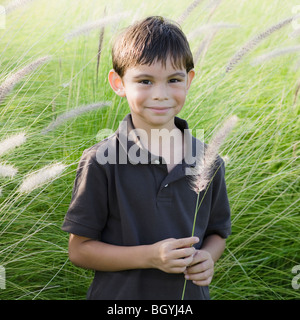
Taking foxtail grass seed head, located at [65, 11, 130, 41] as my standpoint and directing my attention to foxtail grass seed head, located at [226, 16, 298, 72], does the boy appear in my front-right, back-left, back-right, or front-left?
front-right

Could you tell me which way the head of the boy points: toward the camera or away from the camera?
toward the camera

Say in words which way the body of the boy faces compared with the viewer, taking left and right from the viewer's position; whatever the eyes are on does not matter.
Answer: facing the viewer and to the right of the viewer

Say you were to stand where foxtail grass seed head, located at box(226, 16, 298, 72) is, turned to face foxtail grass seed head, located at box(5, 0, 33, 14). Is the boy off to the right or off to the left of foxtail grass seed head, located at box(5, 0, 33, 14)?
left

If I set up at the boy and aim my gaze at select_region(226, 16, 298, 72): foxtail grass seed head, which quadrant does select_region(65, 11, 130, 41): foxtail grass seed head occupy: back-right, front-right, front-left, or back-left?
front-left

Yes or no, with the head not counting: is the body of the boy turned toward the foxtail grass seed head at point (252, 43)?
no

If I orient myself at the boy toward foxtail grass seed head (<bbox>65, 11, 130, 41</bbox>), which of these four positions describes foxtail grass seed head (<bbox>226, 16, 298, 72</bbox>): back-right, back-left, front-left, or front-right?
front-right
